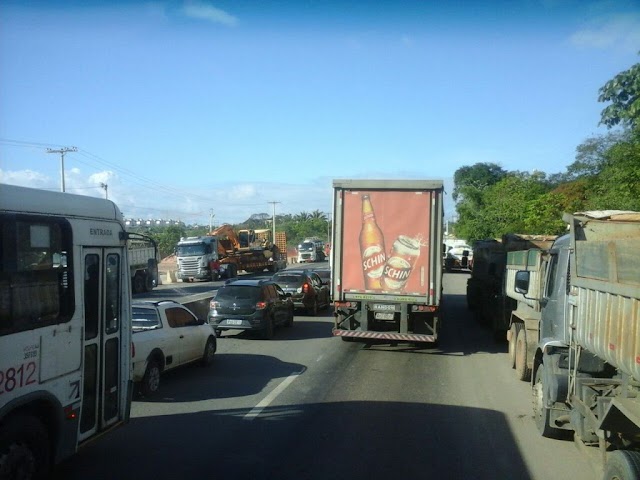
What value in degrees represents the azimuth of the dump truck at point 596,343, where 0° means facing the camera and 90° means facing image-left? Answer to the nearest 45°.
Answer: approximately 135°

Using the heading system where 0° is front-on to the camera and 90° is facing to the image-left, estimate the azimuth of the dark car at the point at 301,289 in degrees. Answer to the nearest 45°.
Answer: approximately 225°

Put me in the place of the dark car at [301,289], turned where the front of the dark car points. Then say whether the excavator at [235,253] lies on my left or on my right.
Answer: on my left

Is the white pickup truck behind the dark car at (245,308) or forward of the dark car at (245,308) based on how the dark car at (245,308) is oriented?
behind

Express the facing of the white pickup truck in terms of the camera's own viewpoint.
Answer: facing away from the viewer and to the right of the viewer

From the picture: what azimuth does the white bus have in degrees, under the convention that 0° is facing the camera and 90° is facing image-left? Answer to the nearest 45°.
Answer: approximately 225°
